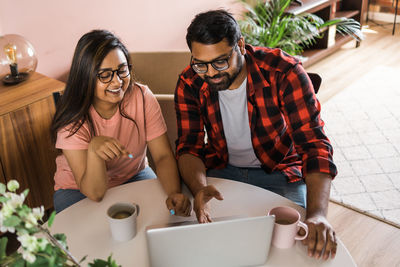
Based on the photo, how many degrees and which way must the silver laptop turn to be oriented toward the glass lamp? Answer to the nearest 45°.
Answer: approximately 45° to its left

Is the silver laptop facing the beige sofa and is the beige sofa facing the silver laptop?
yes

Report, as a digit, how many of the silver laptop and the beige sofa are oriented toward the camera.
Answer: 1

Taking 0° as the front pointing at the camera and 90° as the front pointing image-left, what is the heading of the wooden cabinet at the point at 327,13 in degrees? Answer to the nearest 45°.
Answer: approximately 315°

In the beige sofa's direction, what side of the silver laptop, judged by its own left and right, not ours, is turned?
front

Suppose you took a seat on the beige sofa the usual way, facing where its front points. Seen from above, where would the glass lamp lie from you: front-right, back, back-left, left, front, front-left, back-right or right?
right

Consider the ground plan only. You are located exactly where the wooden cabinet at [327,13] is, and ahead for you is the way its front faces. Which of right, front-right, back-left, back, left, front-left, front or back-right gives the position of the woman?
front-right

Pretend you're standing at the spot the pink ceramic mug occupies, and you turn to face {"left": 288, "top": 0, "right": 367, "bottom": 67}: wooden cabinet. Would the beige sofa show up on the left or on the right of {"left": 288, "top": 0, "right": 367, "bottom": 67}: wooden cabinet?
left

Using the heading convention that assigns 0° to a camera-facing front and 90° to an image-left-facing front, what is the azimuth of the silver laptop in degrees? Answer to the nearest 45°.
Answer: approximately 180°

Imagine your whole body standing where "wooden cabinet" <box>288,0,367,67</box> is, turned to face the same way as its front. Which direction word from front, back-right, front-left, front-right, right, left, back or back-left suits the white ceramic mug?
front-right
